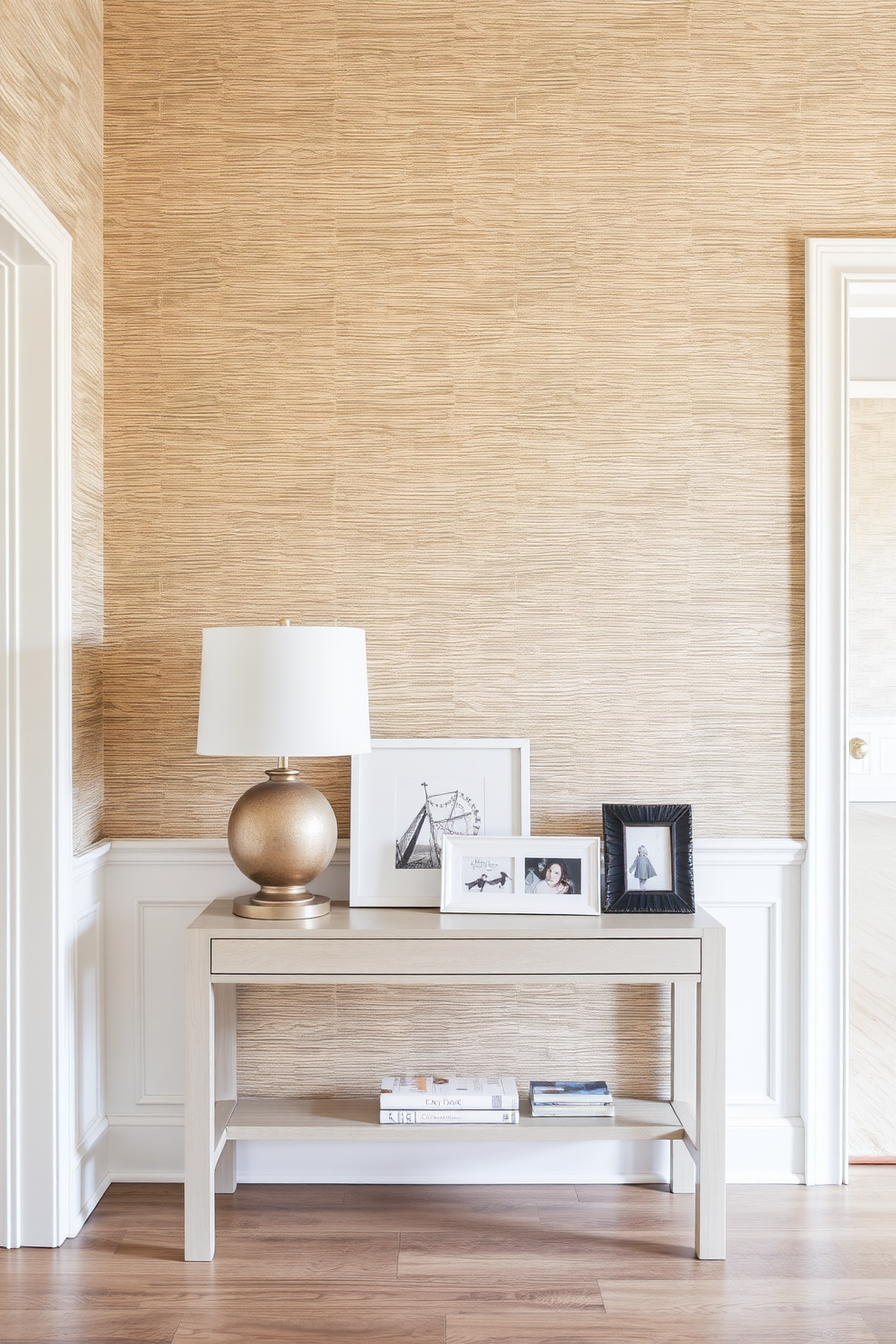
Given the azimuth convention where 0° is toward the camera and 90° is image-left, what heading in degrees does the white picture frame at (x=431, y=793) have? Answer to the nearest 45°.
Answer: approximately 0°

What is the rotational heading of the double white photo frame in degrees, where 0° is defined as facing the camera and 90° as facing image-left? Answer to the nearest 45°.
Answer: approximately 0°

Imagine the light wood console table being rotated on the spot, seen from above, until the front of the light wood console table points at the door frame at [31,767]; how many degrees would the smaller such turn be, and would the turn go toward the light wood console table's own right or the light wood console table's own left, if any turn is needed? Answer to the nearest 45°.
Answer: approximately 90° to the light wood console table's own right

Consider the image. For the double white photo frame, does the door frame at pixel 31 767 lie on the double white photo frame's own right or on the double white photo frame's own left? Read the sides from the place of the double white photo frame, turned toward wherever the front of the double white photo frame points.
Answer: on the double white photo frame's own right

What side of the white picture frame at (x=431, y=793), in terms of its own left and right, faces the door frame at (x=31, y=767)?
right
